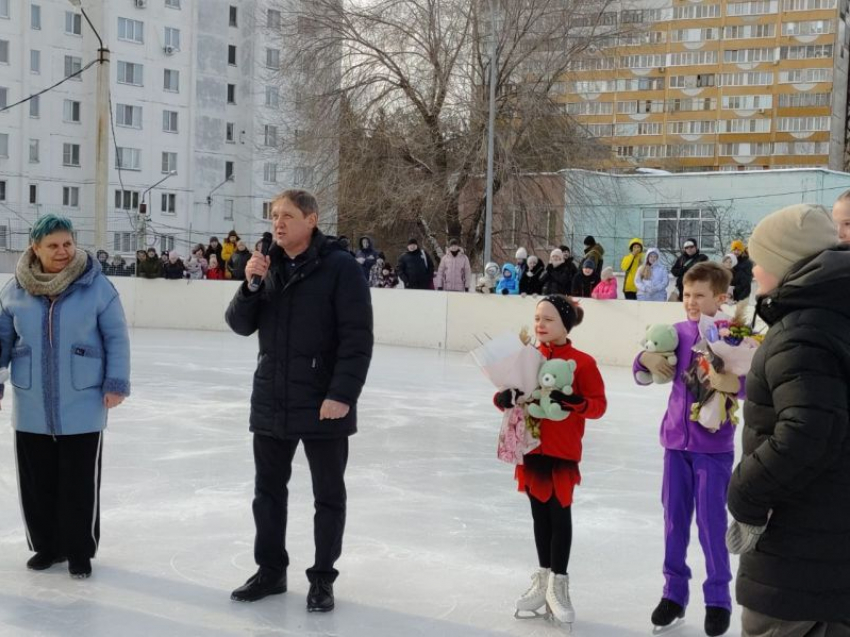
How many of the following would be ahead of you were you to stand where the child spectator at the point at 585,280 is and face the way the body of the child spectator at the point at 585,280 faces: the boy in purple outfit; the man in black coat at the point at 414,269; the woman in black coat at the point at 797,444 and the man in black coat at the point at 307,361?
3

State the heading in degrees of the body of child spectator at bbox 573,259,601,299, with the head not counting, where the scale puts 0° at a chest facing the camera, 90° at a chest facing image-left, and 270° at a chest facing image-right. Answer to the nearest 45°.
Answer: approximately 0°

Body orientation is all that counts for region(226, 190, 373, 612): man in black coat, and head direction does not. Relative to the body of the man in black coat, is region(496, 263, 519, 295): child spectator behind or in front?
behind

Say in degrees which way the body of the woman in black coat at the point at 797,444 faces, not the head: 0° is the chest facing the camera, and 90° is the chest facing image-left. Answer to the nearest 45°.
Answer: approximately 90°

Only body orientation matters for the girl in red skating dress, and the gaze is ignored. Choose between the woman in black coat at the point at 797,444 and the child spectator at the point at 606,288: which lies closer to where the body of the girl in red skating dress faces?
the woman in black coat

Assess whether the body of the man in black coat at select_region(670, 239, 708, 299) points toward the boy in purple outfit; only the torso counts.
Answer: yes
